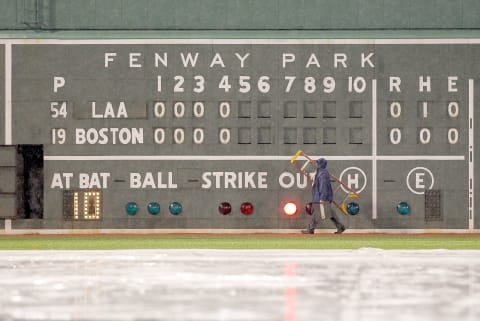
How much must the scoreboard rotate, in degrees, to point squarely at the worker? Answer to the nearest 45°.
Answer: approximately 90° to its left

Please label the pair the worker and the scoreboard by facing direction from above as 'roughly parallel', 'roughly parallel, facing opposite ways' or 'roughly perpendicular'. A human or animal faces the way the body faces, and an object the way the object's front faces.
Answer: roughly perpendicular

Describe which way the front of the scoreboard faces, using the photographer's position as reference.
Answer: facing the viewer
